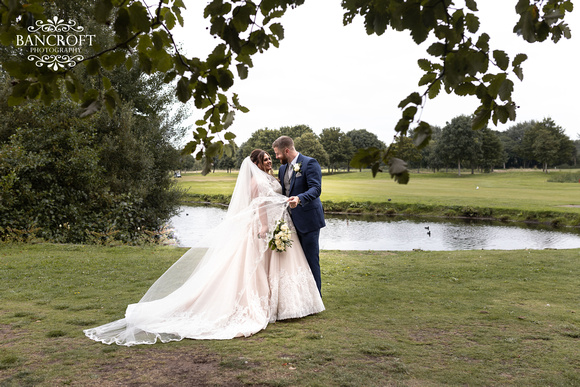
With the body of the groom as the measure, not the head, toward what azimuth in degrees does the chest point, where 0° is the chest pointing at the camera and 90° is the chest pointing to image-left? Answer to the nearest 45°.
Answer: approximately 45°

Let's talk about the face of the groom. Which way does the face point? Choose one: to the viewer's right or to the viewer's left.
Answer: to the viewer's left
